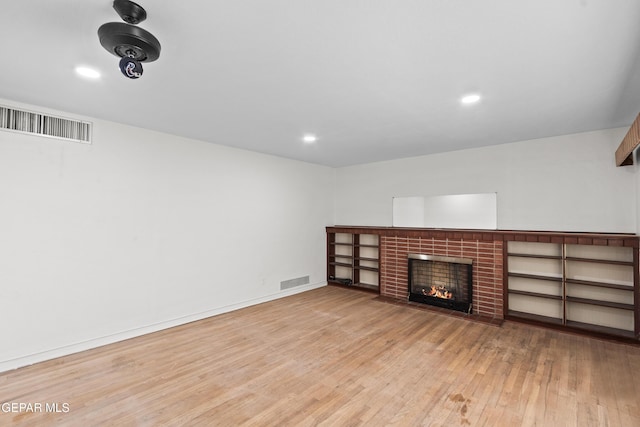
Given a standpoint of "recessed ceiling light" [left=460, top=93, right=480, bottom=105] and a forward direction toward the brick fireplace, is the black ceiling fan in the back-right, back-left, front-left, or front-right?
back-left

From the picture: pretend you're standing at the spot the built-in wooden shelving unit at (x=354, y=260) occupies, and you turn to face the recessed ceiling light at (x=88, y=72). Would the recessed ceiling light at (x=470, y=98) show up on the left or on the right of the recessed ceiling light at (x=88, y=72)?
left

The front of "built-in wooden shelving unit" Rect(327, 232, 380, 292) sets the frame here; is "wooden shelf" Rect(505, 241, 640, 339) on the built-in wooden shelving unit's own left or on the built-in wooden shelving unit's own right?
on the built-in wooden shelving unit's own left

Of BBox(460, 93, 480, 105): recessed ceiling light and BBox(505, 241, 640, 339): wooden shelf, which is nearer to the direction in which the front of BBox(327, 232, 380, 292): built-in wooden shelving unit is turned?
the recessed ceiling light

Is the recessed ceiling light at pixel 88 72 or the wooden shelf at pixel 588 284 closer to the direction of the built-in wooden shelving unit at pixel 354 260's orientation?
the recessed ceiling light

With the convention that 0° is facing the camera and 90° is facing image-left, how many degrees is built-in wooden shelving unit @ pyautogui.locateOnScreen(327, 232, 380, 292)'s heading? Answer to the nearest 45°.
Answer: approximately 45°

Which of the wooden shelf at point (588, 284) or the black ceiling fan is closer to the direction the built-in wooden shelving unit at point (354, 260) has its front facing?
the black ceiling fan

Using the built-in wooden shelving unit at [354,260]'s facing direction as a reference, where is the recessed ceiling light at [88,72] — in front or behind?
in front

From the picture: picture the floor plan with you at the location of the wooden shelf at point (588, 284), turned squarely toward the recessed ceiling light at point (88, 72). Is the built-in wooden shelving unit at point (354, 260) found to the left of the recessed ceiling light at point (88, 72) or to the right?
right

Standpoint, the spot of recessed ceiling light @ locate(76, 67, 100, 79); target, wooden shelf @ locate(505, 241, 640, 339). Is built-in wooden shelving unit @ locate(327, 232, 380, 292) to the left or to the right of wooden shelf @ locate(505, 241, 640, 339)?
left

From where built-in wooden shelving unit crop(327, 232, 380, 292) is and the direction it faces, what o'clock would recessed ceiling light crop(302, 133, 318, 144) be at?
The recessed ceiling light is roughly at 11 o'clock from the built-in wooden shelving unit.

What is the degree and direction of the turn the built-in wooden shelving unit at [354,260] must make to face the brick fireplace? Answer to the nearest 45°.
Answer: approximately 90° to its left
